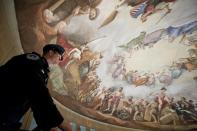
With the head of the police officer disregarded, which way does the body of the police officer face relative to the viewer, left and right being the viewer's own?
facing to the right of the viewer
